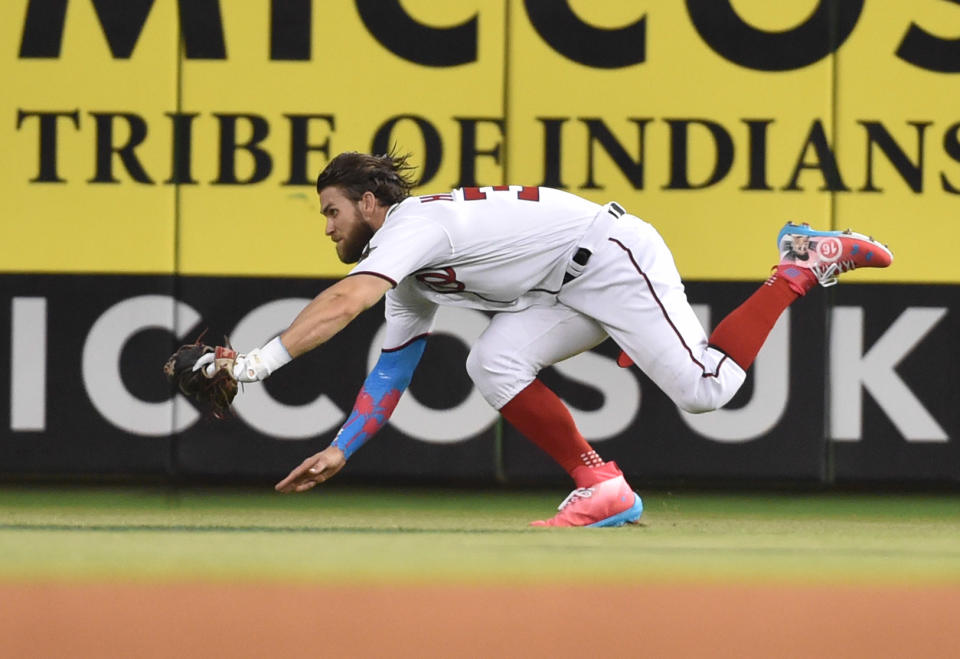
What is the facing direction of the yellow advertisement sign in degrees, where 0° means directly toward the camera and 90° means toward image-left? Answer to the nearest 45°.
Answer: approximately 0°
